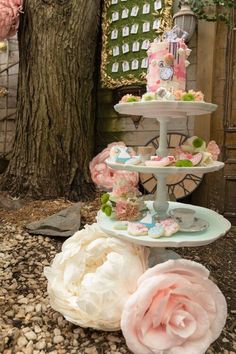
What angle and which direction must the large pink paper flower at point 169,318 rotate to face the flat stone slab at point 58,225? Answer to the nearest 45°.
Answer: approximately 135° to its right
